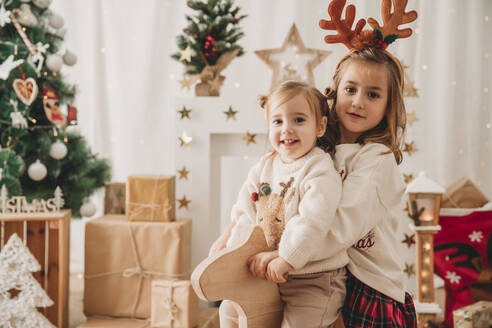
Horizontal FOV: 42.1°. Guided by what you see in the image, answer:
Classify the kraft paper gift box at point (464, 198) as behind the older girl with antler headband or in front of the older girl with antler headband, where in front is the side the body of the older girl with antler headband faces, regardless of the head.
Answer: behind

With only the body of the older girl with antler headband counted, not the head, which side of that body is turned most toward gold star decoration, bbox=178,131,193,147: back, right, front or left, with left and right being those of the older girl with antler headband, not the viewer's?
right

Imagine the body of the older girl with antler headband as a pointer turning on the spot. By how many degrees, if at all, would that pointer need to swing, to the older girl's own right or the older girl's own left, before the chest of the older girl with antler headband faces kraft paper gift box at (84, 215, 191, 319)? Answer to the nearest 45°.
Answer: approximately 90° to the older girl's own right

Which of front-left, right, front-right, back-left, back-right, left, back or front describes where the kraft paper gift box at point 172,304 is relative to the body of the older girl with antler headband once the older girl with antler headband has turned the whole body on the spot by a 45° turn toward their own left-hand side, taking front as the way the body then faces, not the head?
back-right

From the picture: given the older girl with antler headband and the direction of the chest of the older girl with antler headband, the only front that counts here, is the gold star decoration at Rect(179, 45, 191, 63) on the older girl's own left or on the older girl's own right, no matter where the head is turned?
on the older girl's own right

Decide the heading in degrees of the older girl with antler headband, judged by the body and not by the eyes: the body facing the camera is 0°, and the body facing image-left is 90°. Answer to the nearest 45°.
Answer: approximately 45°

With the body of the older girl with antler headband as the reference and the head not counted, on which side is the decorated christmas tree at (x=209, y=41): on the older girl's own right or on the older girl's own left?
on the older girl's own right

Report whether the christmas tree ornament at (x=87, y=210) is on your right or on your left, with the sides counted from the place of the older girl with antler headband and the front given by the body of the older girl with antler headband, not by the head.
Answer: on your right

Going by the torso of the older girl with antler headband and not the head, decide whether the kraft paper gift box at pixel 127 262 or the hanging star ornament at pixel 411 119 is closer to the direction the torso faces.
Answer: the kraft paper gift box

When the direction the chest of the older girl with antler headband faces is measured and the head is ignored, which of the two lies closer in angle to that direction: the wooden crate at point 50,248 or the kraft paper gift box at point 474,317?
the wooden crate
